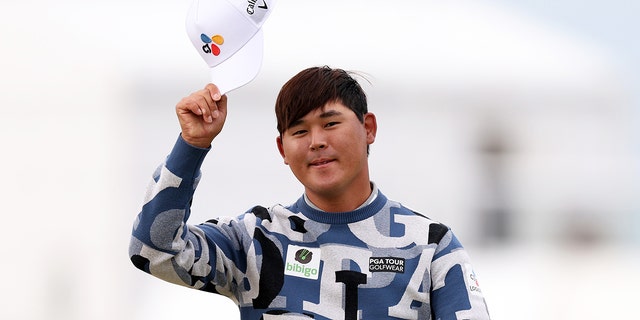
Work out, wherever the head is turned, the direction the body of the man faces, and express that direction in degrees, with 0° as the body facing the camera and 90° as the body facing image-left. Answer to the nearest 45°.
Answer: approximately 0°
